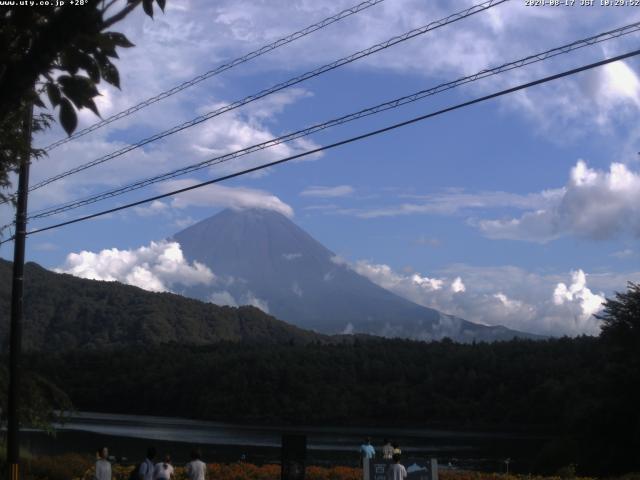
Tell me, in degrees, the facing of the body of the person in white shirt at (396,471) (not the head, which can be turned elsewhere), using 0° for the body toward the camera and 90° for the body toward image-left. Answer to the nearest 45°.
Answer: approximately 180°

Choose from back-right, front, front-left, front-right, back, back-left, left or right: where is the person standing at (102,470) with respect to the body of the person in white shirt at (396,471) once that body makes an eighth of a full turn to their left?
front-left

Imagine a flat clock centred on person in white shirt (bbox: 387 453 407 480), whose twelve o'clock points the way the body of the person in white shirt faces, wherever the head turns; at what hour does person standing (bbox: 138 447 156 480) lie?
The person standing is roughly at 9 o'clock from the person in white shirt.

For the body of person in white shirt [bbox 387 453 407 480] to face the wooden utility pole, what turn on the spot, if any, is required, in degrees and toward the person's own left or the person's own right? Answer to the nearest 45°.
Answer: approximately 90° to the person's own left
